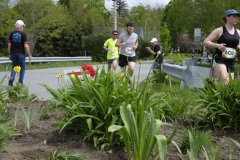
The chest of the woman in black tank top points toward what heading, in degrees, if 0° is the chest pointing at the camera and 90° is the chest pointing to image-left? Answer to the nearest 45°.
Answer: approximately 315°

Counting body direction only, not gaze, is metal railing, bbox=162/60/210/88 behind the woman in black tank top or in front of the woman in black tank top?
behind

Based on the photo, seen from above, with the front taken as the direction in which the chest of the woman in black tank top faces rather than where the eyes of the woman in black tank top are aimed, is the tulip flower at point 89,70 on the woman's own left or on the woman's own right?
on the woman's own right
